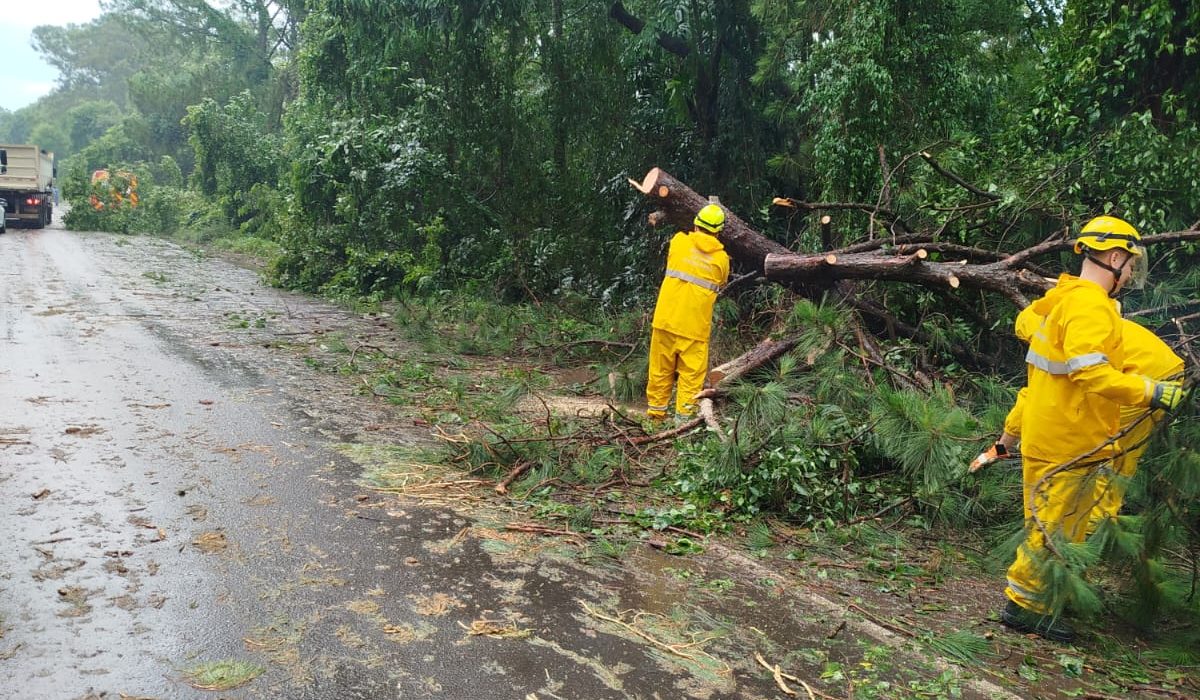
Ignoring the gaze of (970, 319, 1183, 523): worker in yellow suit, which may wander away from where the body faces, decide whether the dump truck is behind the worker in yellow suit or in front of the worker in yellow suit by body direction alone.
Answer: in front

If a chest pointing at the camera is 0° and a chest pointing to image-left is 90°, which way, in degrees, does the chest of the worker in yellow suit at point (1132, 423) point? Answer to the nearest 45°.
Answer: approximately 90°

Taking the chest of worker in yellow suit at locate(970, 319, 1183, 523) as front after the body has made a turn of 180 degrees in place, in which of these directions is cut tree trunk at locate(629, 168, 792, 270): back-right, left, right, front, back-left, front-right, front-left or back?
back-left
